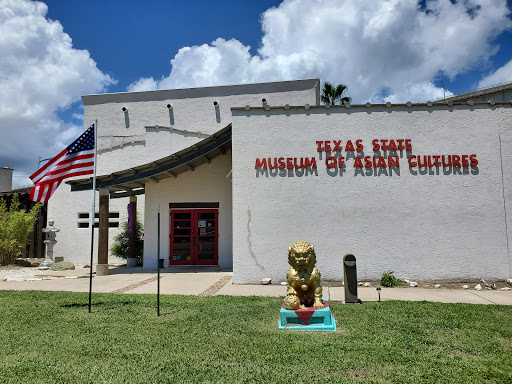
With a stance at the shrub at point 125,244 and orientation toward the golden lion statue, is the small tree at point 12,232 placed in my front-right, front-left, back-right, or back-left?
back-right

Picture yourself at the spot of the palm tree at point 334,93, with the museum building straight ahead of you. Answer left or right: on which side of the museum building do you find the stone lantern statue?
right

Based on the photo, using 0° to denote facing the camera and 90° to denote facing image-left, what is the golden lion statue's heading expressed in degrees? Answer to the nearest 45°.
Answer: approximately 0°

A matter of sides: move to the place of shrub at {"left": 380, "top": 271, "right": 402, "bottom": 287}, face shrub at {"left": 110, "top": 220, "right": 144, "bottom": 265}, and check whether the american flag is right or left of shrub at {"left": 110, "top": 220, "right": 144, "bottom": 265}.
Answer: left

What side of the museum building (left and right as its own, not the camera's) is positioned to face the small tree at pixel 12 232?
right

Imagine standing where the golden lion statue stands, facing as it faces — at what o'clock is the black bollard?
The black bollard is roughly at 7 o'clock from the golden lion statue.

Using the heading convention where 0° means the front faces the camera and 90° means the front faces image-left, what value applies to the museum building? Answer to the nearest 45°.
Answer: approximately 0°

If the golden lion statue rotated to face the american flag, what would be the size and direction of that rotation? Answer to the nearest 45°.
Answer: approximately 90° to its right

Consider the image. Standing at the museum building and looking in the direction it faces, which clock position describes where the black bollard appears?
The black bollard is roughly at 11 o'clock from the museum building.

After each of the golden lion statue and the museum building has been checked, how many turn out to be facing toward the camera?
2

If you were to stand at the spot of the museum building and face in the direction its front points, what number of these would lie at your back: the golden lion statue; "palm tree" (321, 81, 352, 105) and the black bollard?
1

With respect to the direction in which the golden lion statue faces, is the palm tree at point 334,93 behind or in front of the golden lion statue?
behind

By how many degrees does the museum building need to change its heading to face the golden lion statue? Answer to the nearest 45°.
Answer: approximately 45° to its right
